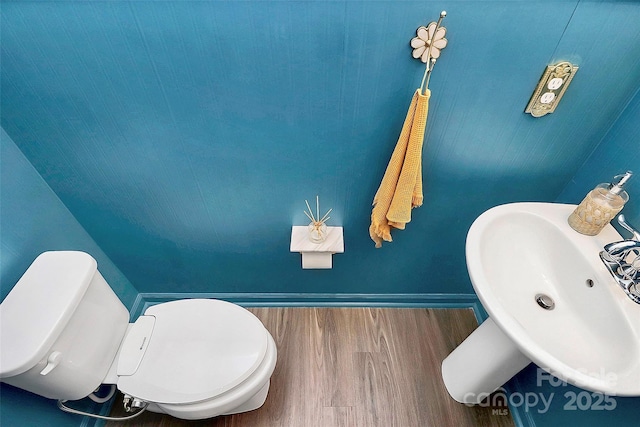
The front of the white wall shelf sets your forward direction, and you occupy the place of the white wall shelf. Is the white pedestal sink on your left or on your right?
on your left

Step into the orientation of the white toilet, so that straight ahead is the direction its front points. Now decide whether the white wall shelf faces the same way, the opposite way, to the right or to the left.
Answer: to the right

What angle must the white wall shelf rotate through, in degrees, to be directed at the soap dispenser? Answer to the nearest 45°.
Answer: approximately 90° to its left

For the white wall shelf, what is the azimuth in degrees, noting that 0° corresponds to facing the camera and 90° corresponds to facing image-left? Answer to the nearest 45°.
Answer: approximately 0°

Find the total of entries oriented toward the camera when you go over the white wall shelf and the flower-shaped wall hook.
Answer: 2

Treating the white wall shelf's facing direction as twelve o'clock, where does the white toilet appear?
The white toilet is roughly at 2 o'clock from the white wall shelf.

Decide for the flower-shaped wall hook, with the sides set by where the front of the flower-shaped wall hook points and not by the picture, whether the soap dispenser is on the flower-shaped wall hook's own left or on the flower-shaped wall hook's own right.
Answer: on the flower-shaped wall hook's own left

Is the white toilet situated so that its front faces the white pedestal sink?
yes
